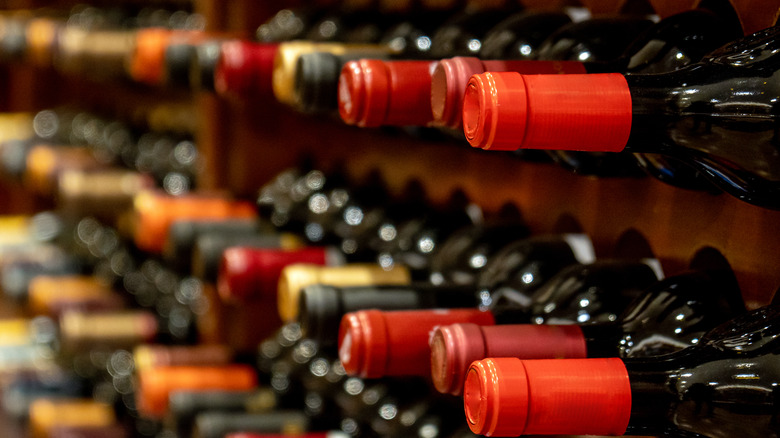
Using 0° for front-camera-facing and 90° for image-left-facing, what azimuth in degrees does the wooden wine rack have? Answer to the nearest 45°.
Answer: approximately 45°
